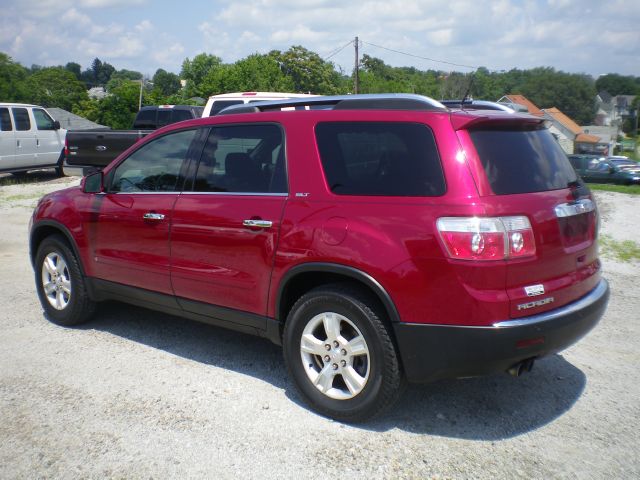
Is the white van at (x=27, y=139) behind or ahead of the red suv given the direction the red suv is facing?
ahead

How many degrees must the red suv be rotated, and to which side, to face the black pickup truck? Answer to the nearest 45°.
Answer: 0° — it already faces it

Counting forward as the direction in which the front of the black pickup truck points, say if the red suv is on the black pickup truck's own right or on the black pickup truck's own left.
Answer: on the black pickup truck's own right

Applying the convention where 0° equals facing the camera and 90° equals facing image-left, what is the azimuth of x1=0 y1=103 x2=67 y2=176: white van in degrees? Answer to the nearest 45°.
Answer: approximately 225°

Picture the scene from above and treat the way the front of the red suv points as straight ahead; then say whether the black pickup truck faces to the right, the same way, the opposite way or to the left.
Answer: to the right

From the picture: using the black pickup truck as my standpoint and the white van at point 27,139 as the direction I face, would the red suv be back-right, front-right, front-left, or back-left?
back-left

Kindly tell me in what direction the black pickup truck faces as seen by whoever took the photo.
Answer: facing away from the viewer and to the right of the viewer

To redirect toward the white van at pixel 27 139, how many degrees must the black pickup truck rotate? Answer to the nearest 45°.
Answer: approximately 90° to its left

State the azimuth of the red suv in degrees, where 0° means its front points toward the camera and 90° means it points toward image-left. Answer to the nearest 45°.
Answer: approximately 135°
